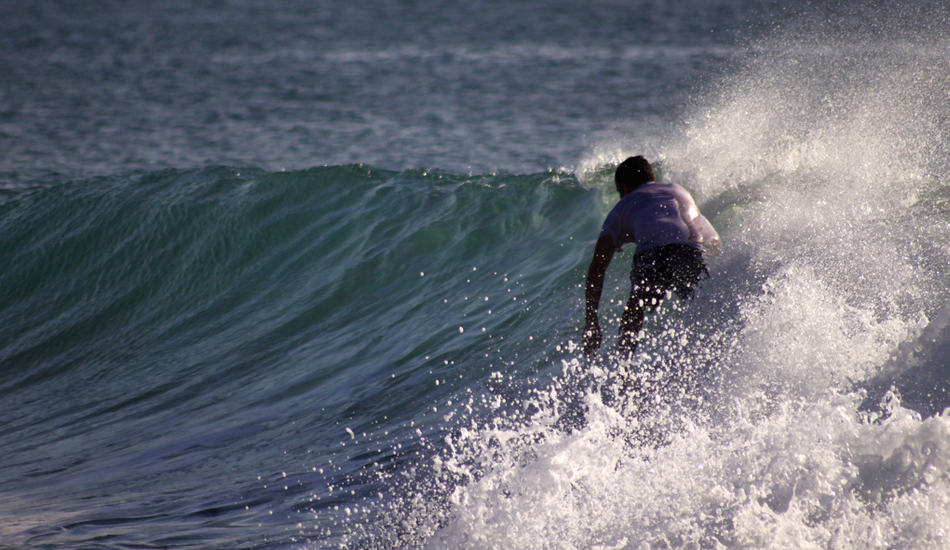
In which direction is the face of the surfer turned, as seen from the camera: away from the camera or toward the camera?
away from the camera

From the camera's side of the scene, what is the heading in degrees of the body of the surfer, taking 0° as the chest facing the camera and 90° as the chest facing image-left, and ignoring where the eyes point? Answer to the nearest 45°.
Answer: approximately 135°
